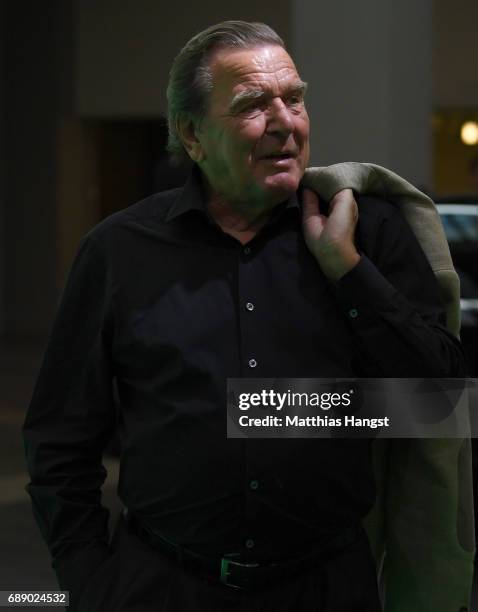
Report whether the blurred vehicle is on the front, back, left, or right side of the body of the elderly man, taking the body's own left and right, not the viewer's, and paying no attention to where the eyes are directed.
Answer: back

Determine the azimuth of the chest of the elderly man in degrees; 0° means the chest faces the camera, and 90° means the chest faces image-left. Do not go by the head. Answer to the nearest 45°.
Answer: approximately 0°

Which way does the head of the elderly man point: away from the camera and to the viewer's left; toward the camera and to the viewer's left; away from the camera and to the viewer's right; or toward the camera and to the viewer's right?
toward the camera and to the viewer's right
